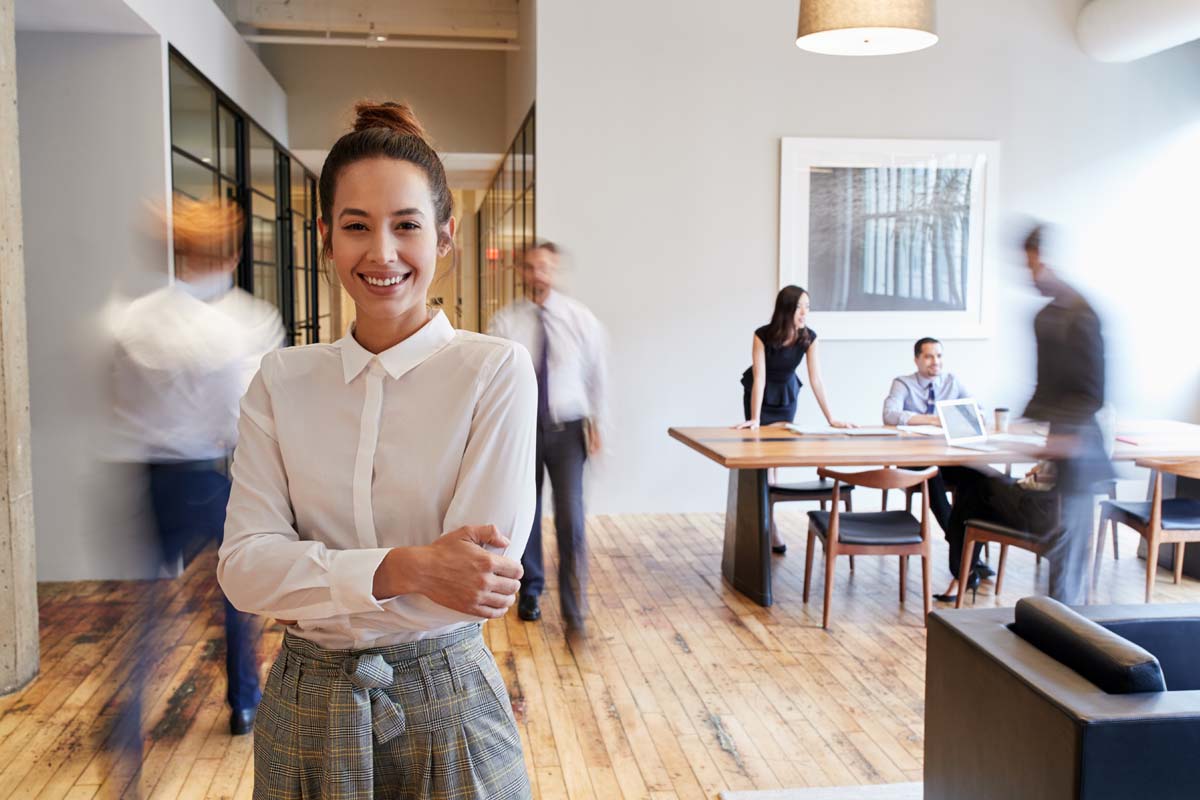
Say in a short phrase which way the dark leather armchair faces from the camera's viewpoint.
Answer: facing away from the viewer and to the right of the viewer

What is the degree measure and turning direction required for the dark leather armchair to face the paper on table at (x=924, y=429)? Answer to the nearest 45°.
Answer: approximately 45° to its left

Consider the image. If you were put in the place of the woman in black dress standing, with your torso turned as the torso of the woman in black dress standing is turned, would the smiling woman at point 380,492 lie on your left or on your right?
on your right

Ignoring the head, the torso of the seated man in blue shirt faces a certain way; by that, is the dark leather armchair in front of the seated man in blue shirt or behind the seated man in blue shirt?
in front

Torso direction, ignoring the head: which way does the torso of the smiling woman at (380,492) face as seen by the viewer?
toward the camera

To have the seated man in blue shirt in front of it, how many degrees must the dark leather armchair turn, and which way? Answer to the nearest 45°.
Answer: approximately 45° to its left

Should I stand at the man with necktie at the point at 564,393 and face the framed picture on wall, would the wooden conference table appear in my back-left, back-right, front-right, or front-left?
front-right

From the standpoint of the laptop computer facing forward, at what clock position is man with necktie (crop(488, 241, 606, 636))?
The man with necktie is roughly at 3 o'clock from the laptop computer.
